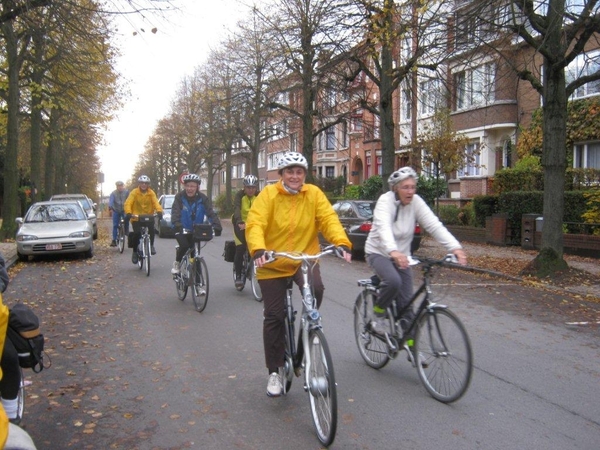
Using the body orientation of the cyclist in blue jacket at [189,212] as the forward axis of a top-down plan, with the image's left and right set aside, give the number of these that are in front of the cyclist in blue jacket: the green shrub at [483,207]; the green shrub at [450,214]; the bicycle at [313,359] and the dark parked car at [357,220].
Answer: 1

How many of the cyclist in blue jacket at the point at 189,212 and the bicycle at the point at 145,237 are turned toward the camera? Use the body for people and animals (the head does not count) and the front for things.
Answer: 2

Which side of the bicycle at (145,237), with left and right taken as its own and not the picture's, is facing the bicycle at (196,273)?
front

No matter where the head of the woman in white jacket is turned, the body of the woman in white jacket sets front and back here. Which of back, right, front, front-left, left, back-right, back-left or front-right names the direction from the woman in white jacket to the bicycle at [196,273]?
back

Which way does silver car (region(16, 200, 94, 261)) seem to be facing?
toward the camera

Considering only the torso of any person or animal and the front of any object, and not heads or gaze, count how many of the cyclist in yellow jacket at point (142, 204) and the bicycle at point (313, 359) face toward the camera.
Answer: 2

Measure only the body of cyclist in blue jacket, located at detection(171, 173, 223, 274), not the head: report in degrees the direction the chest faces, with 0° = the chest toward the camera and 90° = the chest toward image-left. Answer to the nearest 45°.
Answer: approximately 0°

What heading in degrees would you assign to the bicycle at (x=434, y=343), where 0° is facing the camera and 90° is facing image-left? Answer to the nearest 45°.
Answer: approximately 315°

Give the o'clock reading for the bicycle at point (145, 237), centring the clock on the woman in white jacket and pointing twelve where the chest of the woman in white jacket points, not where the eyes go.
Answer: The bicycle is roughly at 6 o'clock from the woman in white jacket.

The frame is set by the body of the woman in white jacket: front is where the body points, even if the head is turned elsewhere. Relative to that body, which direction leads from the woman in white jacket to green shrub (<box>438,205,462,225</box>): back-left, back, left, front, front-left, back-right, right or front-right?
back-left

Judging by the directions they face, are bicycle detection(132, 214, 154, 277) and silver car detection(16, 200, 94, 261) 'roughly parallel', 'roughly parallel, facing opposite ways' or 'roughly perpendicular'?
roughly parallel

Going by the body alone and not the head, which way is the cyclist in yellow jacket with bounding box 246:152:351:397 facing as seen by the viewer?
toward the camera

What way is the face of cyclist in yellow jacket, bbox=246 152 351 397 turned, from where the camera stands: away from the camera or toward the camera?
toward the camera

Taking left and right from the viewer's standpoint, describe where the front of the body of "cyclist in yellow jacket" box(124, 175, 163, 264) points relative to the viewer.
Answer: facing the viewer
